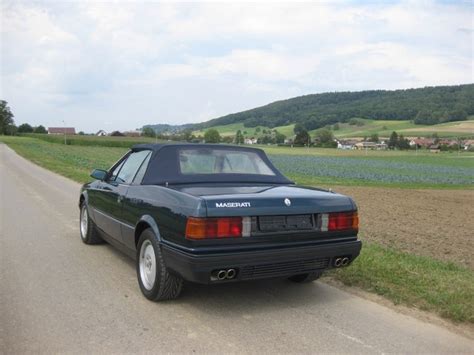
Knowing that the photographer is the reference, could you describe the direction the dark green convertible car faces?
facing away from the viewer and to the left of the viewer
